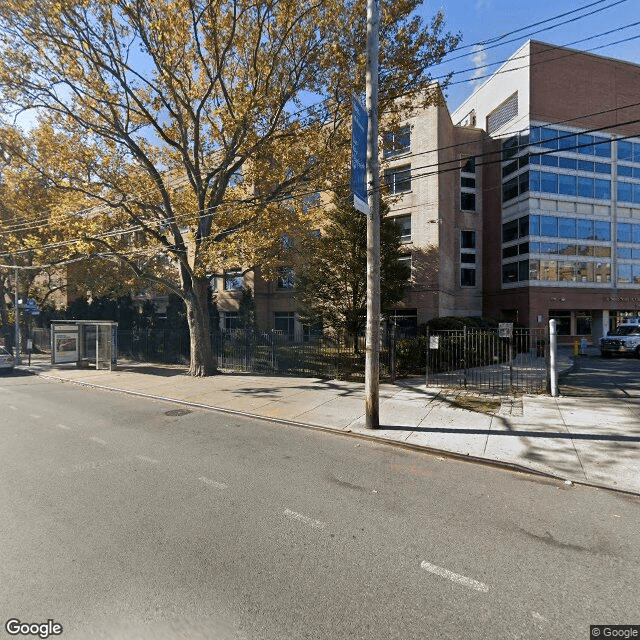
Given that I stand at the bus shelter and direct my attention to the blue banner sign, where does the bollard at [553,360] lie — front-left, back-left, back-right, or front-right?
front-left

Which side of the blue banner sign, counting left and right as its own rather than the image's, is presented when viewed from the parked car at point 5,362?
back

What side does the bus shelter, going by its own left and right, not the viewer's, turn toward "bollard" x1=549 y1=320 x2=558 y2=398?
left

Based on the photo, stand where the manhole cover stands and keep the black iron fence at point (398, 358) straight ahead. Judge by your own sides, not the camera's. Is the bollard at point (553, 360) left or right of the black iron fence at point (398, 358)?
right

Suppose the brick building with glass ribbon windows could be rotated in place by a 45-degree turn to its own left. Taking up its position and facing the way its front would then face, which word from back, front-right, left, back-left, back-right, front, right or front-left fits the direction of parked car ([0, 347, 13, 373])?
back-right

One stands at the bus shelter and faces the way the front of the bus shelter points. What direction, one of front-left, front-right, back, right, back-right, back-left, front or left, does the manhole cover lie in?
front-left

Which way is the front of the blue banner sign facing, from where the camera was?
facing the viewer and to the right of the viewer

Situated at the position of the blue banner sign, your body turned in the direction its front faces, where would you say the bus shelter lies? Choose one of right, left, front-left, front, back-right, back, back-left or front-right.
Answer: back

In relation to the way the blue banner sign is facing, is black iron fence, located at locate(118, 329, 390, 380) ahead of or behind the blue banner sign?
behind

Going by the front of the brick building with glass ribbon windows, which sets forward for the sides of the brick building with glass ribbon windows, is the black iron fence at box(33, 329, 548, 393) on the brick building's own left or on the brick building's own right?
on the brick building's own right

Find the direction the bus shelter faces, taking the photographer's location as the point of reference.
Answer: facing the viewer and to the left of the viewer
